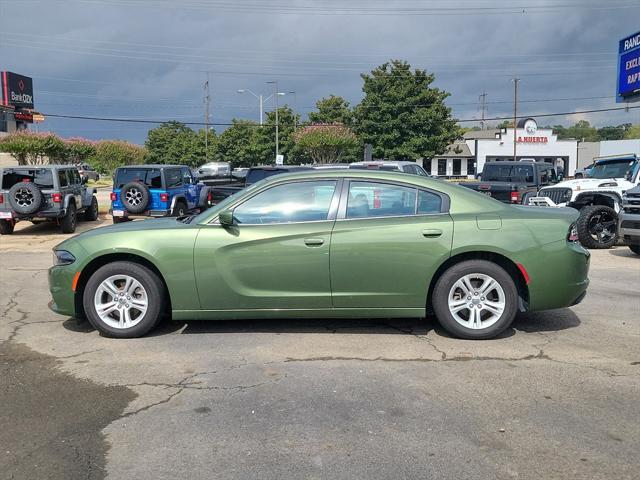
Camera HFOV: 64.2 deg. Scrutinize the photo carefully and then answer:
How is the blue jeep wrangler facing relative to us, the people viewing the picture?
facing away from the viewer and to the right of the viewer

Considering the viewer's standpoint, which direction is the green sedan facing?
facing to the left of the viewer

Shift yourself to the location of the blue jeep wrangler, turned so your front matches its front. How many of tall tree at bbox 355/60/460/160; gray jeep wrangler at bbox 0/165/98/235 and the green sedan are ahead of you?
1

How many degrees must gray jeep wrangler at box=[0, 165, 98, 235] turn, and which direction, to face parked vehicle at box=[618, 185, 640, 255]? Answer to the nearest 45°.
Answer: approximately 90° to its right

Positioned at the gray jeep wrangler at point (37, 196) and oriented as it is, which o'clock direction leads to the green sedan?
The green sedan is roughly at 4 o'clock from the gray jeep wrangler.

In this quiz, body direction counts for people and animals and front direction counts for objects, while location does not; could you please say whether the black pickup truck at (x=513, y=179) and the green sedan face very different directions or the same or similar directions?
very different directions

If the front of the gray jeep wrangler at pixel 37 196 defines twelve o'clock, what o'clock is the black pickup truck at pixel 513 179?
The black pickup truck is roughly at 2 o'clock from the gray jeep wrangler.

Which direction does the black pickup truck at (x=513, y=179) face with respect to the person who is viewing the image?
facing away from the viewer and to the right of the viewer

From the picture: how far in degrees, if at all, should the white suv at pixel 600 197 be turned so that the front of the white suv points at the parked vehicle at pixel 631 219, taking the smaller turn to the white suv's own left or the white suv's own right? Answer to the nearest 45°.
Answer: approximately 45° to the white suv's own left

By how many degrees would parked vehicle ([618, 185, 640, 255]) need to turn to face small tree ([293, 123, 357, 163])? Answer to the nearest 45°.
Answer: approximately 90° to its right

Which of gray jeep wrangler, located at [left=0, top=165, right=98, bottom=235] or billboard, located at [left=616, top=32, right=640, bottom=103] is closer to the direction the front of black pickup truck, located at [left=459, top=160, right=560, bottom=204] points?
the billboard

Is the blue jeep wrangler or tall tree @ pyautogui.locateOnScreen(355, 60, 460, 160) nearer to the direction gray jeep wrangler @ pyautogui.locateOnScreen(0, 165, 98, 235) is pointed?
the tall tree

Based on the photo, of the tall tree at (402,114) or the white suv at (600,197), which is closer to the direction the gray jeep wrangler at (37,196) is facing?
the tall tree

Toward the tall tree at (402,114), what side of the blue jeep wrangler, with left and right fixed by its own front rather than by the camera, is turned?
front

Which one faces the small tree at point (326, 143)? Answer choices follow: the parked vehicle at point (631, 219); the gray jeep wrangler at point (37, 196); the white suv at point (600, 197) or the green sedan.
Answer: the gray jeep wrangler
